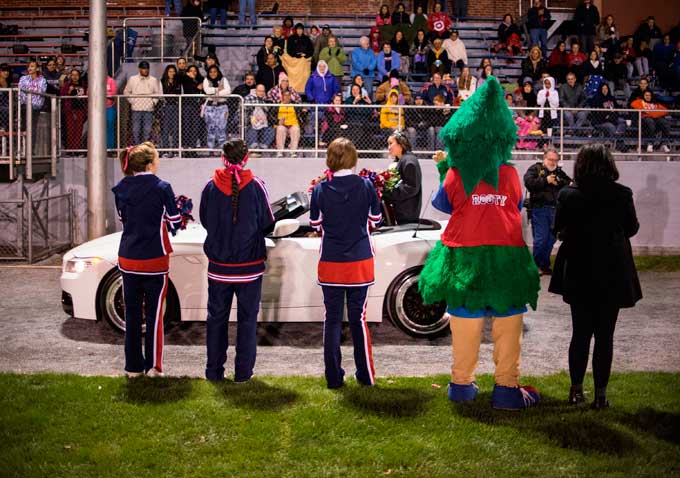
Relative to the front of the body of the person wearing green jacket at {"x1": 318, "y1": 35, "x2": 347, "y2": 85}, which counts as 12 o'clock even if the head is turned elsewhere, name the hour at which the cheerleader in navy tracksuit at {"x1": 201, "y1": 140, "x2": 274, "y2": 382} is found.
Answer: The cheerleader in navy tracksuit is roughly at 12 o'clock from the person wearing green jacket.

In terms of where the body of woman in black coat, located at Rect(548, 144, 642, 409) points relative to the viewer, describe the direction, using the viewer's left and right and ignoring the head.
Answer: facing away from the viewer

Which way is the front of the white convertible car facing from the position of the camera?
facing to the left of the viewer

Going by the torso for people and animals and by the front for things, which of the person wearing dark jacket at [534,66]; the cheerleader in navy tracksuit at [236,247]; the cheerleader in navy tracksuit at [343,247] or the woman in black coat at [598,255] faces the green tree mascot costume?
the person wearing dark jacket

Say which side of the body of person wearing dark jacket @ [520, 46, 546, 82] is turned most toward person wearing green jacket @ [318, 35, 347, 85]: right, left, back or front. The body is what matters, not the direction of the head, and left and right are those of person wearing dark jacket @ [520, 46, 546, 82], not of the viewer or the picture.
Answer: right

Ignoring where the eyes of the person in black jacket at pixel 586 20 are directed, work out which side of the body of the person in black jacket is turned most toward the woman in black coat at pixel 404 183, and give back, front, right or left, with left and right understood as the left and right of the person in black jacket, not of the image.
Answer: front

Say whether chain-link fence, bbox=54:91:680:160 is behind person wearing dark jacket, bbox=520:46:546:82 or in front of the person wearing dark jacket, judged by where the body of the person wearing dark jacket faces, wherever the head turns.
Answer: in front

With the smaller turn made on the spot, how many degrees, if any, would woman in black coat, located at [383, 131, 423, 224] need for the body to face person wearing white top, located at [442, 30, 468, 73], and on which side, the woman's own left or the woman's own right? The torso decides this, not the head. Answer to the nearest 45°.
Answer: approximately 90° to the woman's own right

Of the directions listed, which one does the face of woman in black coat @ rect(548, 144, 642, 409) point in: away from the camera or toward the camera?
away from the camera

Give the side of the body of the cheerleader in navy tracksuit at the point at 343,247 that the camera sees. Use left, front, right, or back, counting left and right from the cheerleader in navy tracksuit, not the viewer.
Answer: back

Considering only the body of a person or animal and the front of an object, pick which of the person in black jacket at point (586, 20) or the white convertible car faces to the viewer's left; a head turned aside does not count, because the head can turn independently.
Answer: the white convertible car

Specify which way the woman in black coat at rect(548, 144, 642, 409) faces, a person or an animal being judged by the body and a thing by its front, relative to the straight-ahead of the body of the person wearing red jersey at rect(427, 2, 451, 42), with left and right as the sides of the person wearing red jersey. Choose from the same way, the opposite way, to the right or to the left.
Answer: the opposite way

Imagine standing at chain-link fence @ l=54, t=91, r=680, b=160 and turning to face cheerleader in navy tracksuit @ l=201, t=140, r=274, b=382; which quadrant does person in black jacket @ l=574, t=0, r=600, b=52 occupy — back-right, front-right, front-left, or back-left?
back-left

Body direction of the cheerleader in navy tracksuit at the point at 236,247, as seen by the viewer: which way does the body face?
away from the camera
